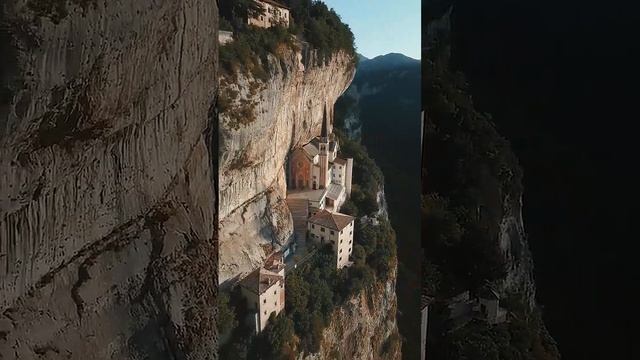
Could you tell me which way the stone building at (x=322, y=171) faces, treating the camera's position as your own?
facing the viewer and to the left of the viewer
